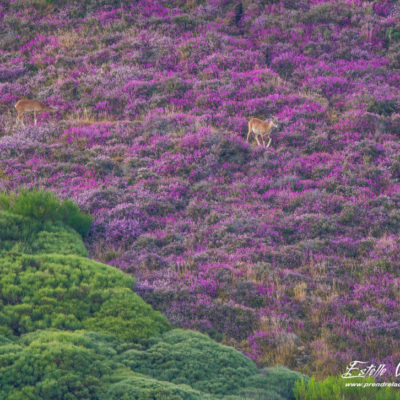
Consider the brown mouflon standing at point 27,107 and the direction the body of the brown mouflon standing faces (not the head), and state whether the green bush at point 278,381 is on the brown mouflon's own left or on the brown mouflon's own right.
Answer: on the brown mouflon's own right

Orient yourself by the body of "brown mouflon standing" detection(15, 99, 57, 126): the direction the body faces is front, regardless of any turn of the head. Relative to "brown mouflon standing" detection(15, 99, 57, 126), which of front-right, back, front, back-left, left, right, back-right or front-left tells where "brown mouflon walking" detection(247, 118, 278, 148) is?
front-right

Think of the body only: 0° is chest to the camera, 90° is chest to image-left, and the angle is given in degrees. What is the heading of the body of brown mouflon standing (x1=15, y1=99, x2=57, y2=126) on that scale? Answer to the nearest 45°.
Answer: approximately 270°

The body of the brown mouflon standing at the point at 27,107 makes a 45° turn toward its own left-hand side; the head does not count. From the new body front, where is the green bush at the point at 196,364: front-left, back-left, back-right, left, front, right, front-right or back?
back-right

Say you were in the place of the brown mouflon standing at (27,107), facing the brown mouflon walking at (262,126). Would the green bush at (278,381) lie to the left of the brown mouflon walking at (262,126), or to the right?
right
